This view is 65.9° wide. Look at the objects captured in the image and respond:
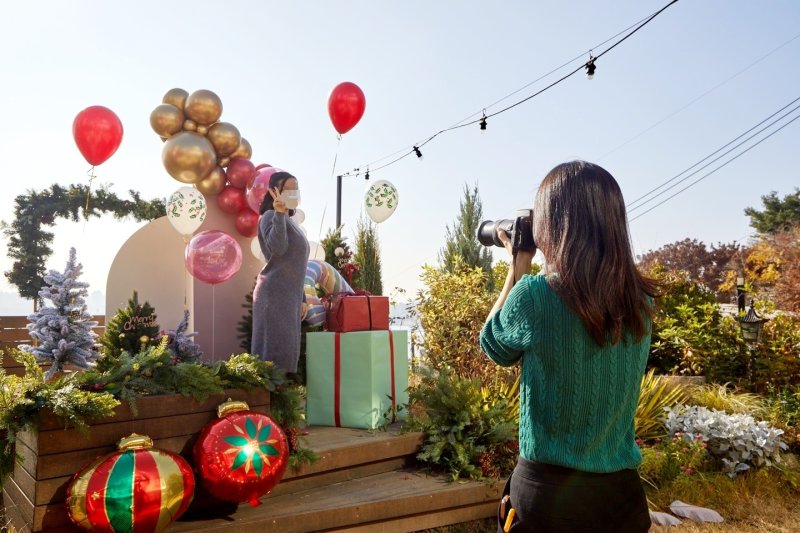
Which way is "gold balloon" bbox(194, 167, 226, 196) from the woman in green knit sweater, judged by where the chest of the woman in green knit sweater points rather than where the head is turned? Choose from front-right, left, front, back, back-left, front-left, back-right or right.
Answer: front

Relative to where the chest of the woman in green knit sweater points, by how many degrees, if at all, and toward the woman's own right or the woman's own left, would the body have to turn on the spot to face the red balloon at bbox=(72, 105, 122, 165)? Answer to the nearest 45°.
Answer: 0° — they already face it

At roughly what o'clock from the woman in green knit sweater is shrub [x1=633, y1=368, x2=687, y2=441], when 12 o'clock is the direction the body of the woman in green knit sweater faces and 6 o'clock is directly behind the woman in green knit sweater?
The shrub is roughly at 2 o'clock from the woman in green knit sweater.

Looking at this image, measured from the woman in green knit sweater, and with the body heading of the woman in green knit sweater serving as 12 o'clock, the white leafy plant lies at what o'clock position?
The white leafy plant is roughly at 2 o'clock from the woman in green knit sweater.

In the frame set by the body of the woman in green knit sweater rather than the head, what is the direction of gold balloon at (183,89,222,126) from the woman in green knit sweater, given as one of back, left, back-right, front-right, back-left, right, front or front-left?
front

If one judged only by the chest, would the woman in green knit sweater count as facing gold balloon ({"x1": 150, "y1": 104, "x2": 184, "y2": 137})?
yes

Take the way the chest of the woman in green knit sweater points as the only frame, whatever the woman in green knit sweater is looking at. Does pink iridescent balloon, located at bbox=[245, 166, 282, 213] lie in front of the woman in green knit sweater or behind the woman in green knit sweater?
in front

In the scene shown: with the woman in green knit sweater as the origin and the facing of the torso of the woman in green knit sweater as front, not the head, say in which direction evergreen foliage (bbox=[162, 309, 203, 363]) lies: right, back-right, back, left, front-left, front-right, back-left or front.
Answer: front

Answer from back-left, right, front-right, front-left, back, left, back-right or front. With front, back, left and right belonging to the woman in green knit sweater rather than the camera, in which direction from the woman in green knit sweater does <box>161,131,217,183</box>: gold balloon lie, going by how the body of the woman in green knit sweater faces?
front

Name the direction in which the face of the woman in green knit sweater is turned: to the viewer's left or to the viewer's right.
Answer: to the viewer's left

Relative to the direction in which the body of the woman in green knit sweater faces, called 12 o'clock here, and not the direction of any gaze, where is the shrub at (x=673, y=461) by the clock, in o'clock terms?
The shrub is roughly at 2 o'clock from the woman in green knit sweater.

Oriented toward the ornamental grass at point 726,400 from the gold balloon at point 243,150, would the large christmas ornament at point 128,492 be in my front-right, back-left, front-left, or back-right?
front-right

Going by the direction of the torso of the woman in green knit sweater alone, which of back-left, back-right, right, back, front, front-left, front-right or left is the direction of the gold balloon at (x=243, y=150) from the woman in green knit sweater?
front

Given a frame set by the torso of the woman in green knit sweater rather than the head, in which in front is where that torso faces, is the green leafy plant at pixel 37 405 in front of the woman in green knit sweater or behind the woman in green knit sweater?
in front

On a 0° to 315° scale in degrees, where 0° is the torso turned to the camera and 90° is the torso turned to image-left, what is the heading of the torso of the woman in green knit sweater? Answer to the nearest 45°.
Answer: approximately 135°

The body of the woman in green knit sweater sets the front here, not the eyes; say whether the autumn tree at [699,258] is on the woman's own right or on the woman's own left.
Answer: on the woman's own right

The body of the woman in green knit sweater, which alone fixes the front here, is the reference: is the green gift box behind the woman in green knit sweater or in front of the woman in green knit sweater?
in front
